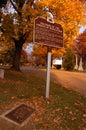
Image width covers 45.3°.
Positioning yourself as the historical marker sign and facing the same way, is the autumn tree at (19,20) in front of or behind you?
behind

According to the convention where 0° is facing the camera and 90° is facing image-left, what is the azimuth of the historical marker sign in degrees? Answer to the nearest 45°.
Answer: approximately 315°
